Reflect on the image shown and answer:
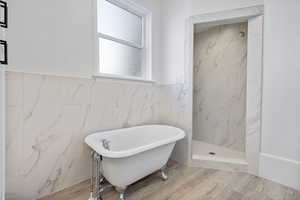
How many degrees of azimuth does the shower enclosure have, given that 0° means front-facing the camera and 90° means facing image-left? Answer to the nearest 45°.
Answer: approximately 45°

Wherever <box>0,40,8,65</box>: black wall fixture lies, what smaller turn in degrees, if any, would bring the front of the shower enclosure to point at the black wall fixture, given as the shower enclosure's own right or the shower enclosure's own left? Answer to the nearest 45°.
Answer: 0° — it already faces it

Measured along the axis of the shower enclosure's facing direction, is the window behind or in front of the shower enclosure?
in front

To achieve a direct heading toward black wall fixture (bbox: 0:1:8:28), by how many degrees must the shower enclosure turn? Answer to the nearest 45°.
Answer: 0° — it already faces it
